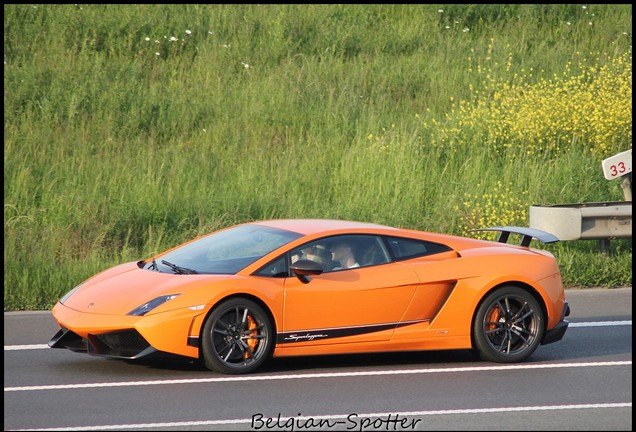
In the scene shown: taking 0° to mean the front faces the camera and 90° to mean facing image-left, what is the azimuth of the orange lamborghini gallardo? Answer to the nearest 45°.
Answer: approximately 45°

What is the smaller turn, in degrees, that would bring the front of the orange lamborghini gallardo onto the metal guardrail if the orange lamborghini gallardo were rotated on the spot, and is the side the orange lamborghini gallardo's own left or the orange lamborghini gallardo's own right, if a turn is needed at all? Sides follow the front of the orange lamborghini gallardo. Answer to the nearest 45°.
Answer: approximately 180°
